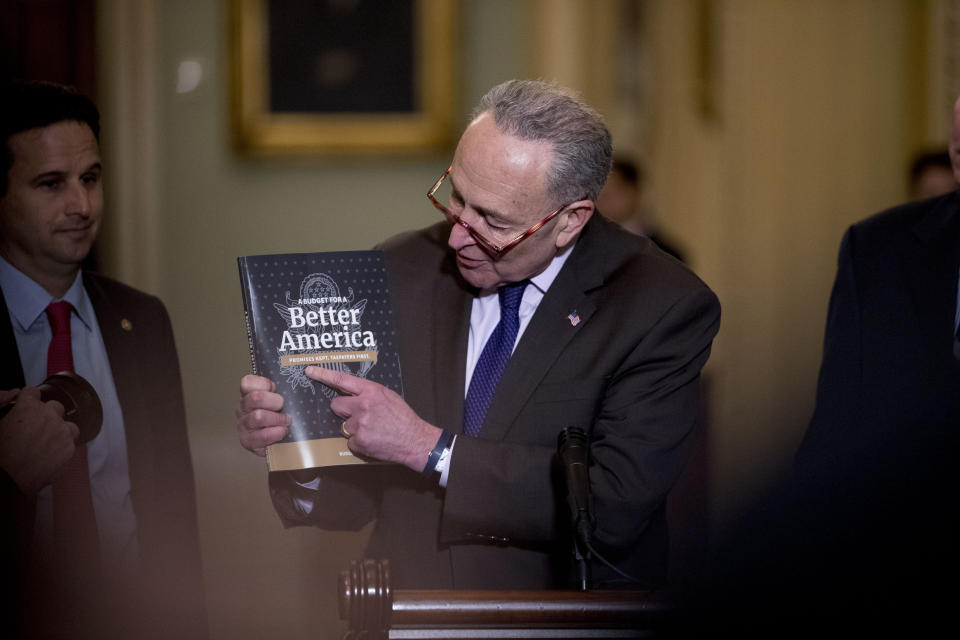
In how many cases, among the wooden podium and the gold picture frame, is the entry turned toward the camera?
2

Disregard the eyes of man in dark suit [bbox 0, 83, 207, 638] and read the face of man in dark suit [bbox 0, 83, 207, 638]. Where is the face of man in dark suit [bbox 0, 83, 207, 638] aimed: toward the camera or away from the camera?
toward the camera

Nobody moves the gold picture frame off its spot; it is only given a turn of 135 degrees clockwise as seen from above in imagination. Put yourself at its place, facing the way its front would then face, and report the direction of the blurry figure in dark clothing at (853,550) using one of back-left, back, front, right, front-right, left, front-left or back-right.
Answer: back-left

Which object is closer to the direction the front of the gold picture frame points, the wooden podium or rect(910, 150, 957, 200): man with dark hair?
the wooden podium

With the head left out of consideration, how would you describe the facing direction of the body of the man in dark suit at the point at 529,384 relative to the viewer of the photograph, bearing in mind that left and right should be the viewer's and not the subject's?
facing the viewer and to the left of the viewer

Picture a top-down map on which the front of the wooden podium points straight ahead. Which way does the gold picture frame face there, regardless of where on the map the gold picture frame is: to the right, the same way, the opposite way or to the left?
the same way

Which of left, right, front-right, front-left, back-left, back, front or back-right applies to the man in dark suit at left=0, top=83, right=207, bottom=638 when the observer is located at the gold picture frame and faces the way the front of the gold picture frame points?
front

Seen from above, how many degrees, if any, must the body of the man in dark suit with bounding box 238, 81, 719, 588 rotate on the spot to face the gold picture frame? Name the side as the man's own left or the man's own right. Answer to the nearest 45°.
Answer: approximately 135° to the man's own right

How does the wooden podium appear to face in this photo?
toward the camera

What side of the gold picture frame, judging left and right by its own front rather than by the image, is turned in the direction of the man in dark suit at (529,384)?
front

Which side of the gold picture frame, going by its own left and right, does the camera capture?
front

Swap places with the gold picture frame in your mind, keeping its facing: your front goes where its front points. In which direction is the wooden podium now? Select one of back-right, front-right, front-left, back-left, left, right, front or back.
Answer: front

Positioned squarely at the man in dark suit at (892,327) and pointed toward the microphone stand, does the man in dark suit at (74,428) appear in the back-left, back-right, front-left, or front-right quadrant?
front-right

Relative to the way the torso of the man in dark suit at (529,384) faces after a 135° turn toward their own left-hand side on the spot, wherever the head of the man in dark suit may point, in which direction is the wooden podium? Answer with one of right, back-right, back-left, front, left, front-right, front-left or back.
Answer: right

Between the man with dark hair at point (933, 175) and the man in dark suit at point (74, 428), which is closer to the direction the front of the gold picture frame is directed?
the man in dark suit

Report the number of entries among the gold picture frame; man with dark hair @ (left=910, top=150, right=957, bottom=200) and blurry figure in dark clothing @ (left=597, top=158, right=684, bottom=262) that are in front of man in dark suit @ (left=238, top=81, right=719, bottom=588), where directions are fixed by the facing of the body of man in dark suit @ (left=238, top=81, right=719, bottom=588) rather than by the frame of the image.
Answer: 0

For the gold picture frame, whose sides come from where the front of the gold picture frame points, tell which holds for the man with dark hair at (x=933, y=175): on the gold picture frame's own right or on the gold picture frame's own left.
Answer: on the gold picture frame's own left
